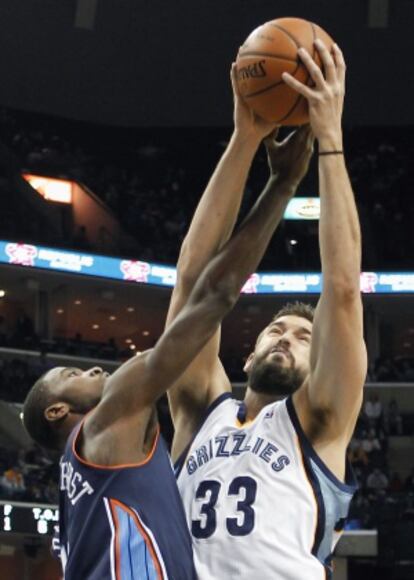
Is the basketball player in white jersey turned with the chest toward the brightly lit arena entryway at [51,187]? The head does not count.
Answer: no

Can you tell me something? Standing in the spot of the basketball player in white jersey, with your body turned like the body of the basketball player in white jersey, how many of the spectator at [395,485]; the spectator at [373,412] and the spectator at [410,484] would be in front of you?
0

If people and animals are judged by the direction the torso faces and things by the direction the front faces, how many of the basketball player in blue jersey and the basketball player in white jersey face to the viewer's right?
1

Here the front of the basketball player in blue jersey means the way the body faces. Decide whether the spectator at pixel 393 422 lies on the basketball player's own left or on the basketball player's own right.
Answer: on the basketball player's own left

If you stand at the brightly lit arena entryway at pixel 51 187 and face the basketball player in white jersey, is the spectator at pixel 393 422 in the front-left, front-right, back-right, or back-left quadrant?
front-left

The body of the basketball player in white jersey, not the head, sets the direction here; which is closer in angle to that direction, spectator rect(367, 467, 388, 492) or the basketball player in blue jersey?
the basketball player in blue jersey

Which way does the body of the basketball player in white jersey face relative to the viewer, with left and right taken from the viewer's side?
facing the viewer and to the left of the viewer

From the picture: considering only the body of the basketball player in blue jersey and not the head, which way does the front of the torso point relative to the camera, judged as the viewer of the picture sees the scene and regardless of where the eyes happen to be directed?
to the viewer's right

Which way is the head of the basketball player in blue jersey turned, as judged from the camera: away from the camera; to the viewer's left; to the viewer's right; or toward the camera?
to the viewer's right

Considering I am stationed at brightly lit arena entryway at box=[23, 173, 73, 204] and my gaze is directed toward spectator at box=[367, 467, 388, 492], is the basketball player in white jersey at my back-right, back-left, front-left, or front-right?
front-right

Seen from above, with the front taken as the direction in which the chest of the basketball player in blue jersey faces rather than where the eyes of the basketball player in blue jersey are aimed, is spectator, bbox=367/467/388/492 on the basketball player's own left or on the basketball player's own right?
on the basketball player's own left

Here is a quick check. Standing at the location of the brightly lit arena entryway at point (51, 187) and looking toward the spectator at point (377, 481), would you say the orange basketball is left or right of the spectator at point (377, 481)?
right

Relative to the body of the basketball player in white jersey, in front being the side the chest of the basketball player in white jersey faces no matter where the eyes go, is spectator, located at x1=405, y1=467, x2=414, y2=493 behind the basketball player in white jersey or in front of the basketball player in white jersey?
behind
